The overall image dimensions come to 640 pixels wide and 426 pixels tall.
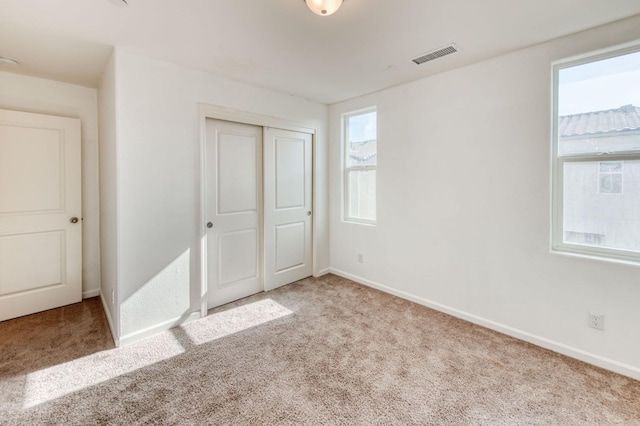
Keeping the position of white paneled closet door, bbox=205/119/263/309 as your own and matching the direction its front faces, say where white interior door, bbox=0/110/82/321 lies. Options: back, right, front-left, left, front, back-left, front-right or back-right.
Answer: back-right

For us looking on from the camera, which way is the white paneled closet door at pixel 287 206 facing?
facing the viewer and to the right of the viewer

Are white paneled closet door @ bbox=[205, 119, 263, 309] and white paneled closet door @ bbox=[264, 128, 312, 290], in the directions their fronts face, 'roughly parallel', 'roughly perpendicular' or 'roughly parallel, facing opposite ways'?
roughly parallel

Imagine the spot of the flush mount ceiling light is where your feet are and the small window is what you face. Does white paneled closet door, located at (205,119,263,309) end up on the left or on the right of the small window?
left

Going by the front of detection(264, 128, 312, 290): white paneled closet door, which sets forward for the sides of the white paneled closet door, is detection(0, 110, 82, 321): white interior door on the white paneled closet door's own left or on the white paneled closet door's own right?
on the white paneled closet door's own right

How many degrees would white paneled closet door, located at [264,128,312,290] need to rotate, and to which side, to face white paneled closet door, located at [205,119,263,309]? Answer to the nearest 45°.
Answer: approximately 90° to its right

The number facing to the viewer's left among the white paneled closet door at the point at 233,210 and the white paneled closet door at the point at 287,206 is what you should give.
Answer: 0

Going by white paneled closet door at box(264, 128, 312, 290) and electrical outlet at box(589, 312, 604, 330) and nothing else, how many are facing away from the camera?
0

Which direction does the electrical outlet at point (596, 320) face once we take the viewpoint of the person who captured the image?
facing the viewer and to the left of the viewer

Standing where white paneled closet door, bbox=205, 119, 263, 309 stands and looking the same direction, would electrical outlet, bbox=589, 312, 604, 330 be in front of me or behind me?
in front

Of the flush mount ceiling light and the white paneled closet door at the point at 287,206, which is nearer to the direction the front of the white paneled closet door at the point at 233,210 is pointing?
the flush mount ceiling light

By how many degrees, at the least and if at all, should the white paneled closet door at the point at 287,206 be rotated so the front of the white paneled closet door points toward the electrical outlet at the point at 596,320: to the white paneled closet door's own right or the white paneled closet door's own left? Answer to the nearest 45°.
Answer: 0° — it already faces it
